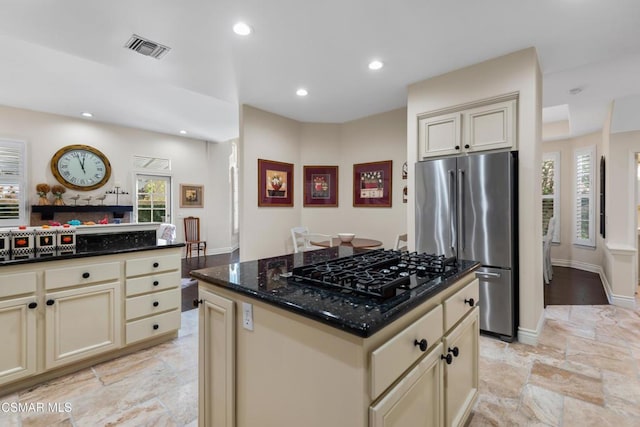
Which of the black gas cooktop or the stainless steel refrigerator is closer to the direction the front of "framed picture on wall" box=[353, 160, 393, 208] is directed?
the black gas cooktop

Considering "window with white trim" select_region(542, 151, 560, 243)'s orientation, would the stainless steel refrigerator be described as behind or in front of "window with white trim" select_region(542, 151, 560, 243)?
in front

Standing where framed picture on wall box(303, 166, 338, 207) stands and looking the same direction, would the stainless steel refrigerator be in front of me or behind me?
in front

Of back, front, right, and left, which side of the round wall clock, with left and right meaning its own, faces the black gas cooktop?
front

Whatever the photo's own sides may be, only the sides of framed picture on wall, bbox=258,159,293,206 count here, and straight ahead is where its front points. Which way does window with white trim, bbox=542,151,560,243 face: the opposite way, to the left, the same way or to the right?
to the right

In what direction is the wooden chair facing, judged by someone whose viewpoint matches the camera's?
facing the viewer and to the right of the viewer

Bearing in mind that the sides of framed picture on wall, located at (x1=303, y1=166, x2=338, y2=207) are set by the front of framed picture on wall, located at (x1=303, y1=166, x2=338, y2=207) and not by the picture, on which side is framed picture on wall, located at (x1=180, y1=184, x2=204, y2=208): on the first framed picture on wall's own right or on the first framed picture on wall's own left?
on the first framed picture on wall's own right

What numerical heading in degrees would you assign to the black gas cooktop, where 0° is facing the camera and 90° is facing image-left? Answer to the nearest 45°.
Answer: approximately 315°
